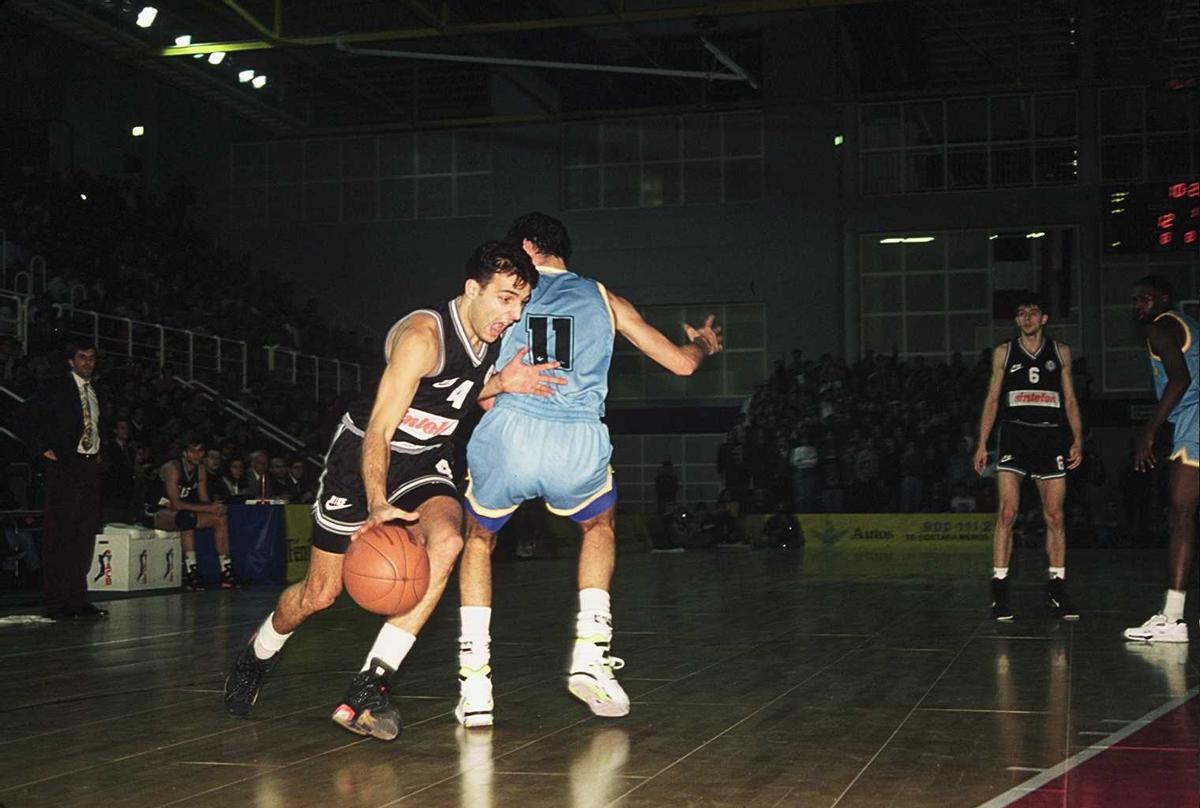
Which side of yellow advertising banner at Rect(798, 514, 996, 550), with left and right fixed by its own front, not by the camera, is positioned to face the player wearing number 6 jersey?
front

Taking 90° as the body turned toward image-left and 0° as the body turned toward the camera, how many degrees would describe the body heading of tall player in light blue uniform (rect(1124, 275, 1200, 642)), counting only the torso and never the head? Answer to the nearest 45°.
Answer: approximately 90°

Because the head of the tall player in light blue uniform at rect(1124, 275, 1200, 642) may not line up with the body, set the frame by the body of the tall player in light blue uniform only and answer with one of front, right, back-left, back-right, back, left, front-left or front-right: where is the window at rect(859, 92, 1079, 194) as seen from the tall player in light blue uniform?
right

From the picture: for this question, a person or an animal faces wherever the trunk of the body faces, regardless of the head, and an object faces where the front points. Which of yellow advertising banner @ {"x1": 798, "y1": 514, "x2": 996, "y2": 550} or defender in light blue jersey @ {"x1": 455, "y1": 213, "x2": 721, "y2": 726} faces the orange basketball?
the yellow advertising banner

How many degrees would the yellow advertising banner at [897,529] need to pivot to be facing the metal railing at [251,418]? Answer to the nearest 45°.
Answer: approximately 90° to its right

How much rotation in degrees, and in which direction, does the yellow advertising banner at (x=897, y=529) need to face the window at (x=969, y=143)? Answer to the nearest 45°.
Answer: approximately 180°

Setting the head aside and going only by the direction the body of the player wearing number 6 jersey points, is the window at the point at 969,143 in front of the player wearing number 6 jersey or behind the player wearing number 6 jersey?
behind

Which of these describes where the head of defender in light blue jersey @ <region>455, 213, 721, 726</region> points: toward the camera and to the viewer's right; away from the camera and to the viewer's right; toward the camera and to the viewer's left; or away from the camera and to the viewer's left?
away from the camera and to the viewer's left

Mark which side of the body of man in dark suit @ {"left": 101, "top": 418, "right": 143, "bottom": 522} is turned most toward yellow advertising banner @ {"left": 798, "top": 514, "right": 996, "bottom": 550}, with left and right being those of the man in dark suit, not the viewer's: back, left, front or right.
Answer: left

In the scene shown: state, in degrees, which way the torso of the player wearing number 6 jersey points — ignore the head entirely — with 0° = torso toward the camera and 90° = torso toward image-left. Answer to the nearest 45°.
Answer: approximately 0°

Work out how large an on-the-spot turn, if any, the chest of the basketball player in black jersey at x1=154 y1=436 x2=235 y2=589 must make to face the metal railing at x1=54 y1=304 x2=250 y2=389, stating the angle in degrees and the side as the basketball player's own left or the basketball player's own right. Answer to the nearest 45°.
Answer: approximately 135° to the basketball player's own left

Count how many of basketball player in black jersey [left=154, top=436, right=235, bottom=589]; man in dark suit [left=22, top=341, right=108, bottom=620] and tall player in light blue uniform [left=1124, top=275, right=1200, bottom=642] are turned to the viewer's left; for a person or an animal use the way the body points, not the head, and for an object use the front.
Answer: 1

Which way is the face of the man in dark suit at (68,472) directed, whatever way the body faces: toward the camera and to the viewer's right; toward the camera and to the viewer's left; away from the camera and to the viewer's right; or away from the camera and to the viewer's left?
toward the camera and to the viewer's right

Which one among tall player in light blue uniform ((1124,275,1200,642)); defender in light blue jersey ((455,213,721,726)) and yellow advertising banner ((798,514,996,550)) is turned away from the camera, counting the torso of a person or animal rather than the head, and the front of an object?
the defender in light blue jersey

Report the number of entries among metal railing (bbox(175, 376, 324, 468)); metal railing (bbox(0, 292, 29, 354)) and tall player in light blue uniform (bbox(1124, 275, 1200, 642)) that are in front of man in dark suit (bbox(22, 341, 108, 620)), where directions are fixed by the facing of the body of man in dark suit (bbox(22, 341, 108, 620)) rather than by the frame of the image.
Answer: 1

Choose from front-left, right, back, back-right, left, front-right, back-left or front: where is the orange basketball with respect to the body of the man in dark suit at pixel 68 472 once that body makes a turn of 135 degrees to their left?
back

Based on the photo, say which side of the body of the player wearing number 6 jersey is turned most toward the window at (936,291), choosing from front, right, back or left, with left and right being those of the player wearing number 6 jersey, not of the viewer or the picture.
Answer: back

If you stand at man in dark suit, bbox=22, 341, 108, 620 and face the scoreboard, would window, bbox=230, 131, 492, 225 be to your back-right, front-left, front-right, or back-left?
front-left
